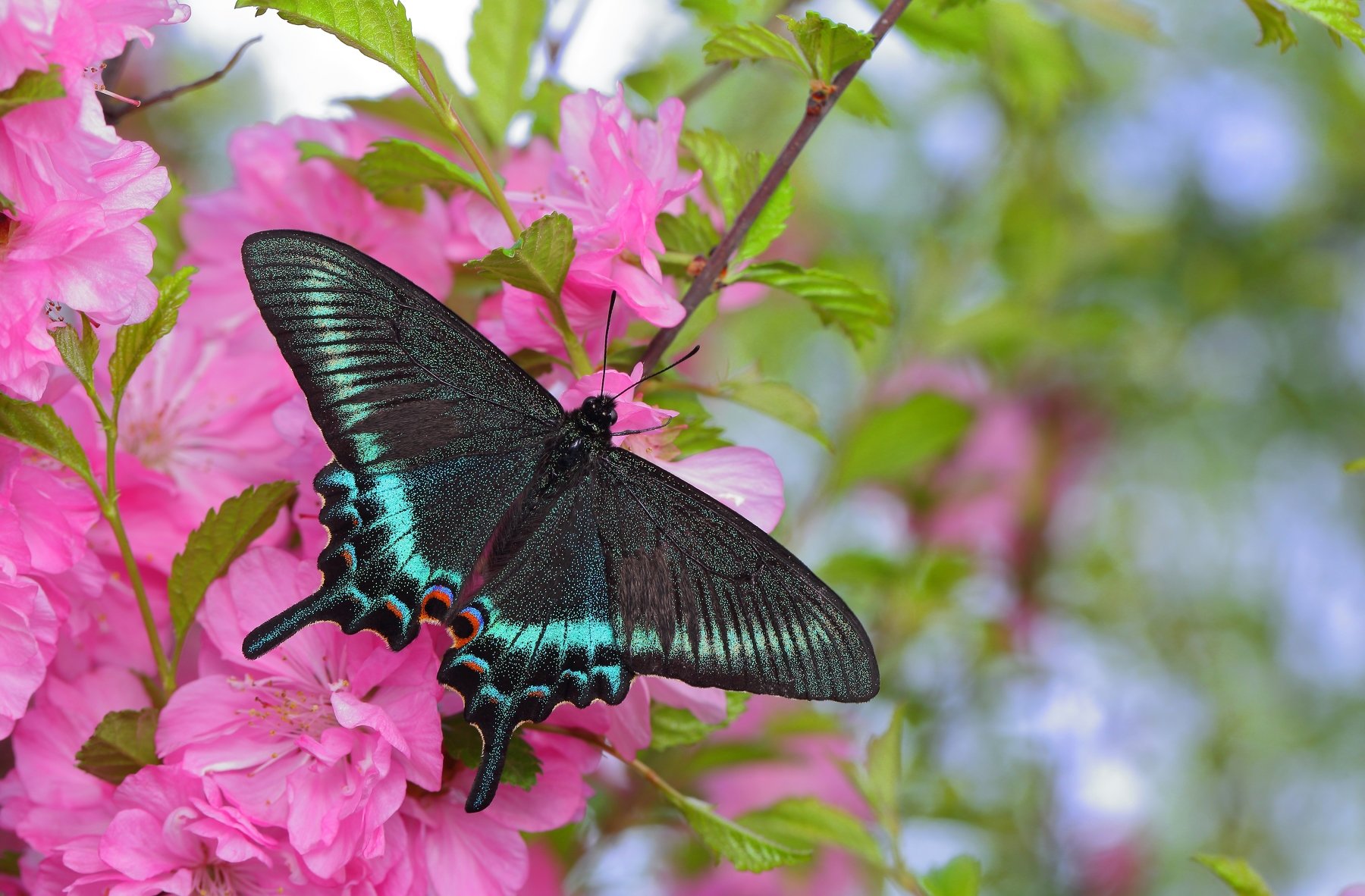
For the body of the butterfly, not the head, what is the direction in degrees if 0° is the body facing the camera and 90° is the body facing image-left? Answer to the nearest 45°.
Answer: approximately 225°
